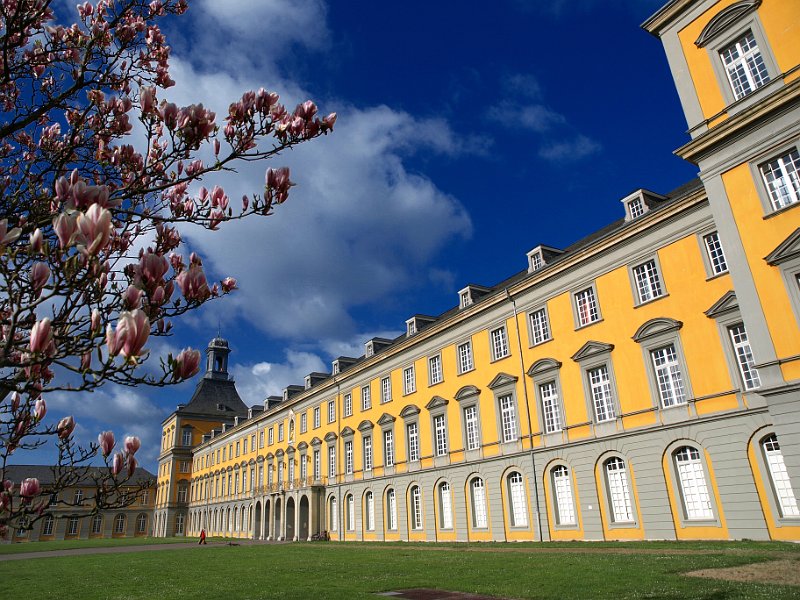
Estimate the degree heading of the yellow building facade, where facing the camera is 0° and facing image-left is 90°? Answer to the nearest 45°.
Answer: approximately 45°
